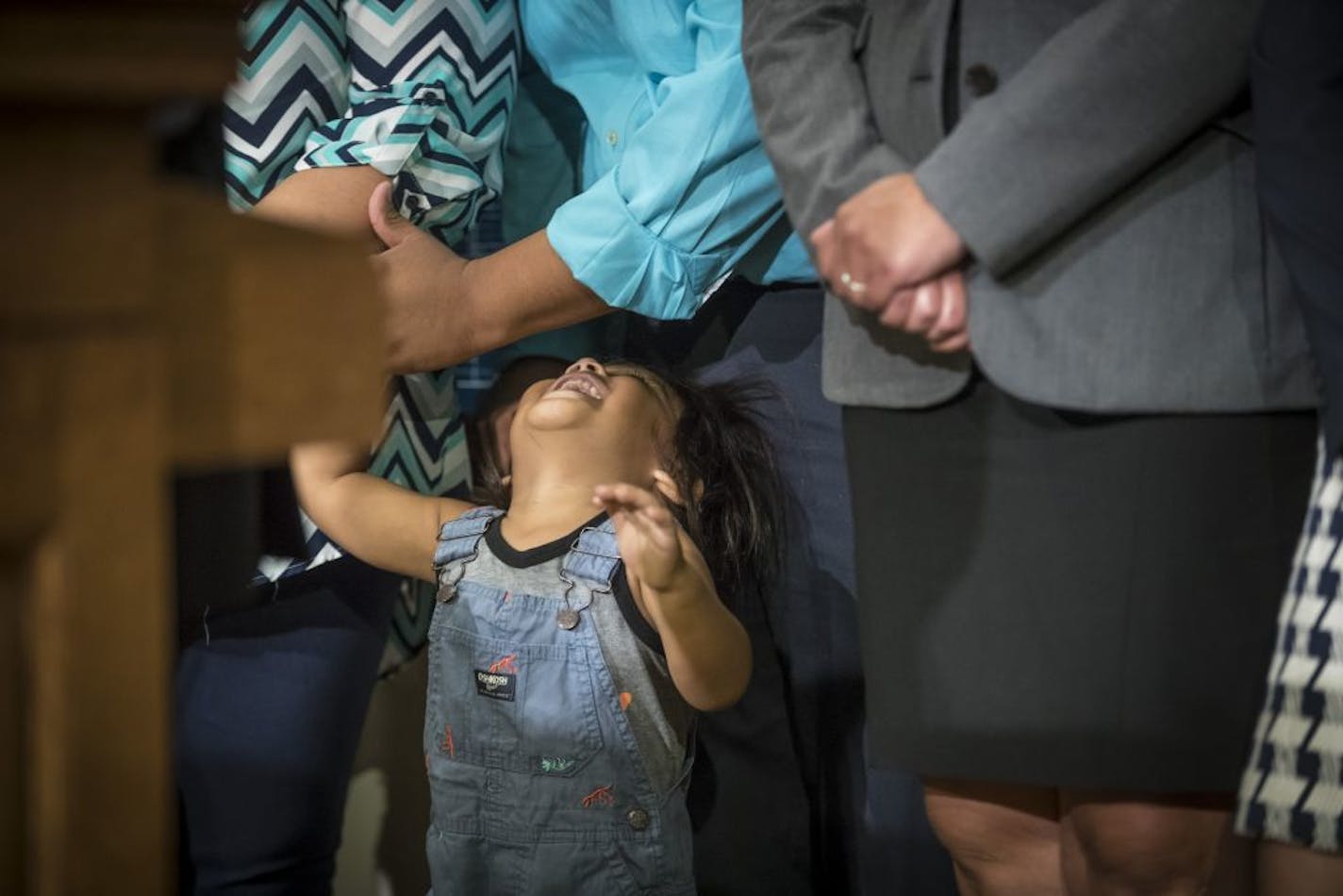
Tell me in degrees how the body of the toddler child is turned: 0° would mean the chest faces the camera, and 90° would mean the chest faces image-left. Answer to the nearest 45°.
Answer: approximately 45°
